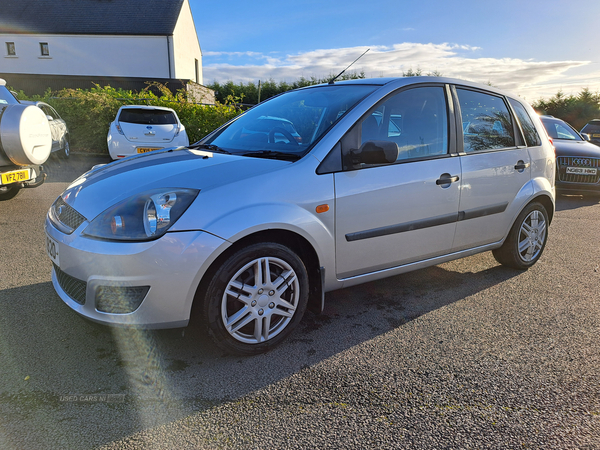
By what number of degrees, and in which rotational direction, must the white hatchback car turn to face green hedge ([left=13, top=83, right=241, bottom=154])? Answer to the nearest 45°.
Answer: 0° — it already faces it

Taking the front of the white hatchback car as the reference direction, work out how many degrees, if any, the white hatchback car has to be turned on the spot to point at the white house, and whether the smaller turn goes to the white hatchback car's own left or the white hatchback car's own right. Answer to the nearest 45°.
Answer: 0° — it already faces it

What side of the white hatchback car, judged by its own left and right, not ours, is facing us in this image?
back

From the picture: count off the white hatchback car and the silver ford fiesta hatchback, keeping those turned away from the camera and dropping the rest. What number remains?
1

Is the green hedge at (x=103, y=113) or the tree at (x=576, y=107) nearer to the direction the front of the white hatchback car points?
the green hedge

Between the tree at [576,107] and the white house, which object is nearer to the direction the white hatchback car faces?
the white house

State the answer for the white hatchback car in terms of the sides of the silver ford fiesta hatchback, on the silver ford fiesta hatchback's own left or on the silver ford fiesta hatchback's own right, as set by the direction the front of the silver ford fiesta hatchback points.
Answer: on the silver ford fiesta hatchback's own right

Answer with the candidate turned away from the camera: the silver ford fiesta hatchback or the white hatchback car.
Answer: the white hatchback car

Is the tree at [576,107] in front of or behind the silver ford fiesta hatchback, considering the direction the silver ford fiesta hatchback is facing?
behind

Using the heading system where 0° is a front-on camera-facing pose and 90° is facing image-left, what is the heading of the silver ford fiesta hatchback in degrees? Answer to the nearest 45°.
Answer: approximately 45°

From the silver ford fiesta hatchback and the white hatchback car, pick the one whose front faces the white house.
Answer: the white hatchback car
